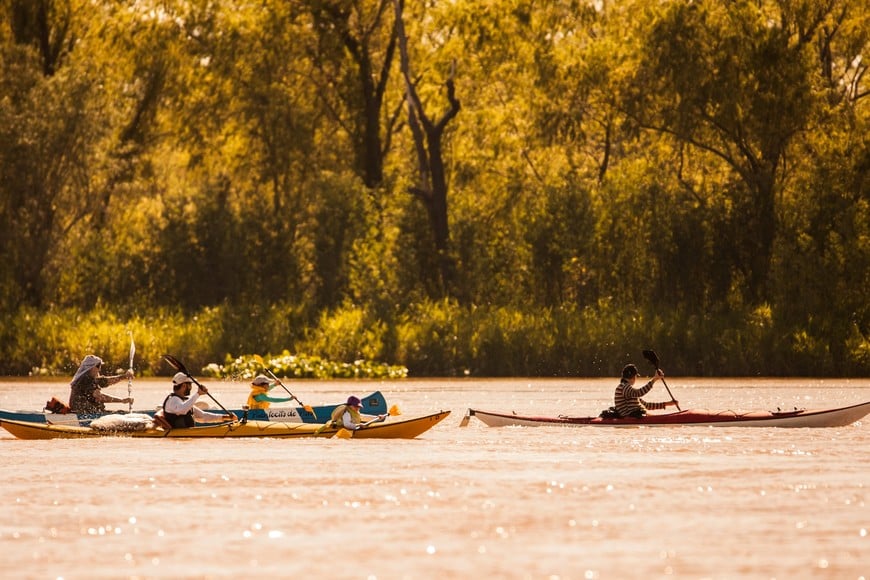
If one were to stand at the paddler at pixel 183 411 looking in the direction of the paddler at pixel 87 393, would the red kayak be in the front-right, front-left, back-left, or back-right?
back-right

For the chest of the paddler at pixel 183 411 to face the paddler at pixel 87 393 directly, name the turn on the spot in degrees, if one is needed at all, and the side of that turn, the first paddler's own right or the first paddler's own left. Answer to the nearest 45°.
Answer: approximately 135° to the first paddler's own left

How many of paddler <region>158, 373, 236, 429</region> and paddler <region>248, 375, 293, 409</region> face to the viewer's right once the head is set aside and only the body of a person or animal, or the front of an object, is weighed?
2

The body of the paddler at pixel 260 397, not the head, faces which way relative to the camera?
to the viewer's right

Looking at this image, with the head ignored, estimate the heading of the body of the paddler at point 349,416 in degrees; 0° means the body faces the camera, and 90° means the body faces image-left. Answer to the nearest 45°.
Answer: approximately 270°

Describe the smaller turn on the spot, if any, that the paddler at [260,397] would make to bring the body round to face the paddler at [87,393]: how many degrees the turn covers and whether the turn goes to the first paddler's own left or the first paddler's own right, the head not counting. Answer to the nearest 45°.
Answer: approximately 180°

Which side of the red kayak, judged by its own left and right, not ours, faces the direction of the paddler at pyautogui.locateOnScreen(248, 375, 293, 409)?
back

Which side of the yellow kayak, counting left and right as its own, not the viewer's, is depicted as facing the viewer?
right

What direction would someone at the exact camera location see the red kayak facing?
facing to the right of the viewer

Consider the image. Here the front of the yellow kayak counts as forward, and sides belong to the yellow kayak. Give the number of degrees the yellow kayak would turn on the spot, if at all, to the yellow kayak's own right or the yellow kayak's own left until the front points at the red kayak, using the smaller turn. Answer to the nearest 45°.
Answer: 0° — it already faces it

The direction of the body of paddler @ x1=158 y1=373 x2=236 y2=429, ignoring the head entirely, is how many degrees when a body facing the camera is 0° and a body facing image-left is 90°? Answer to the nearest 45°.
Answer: approximately 270°

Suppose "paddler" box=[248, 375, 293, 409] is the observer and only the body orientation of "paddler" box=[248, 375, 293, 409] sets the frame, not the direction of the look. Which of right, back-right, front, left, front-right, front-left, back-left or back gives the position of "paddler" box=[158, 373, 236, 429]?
back-right

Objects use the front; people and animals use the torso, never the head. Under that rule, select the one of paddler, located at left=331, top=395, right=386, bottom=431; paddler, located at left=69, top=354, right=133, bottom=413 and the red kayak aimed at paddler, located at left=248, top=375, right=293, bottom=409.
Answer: paddler, located at left=69, top=354, right=133, bottom=413

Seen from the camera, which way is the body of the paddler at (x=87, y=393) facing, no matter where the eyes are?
to the viewer's right

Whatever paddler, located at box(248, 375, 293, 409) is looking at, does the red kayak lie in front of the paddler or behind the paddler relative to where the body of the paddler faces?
in front
